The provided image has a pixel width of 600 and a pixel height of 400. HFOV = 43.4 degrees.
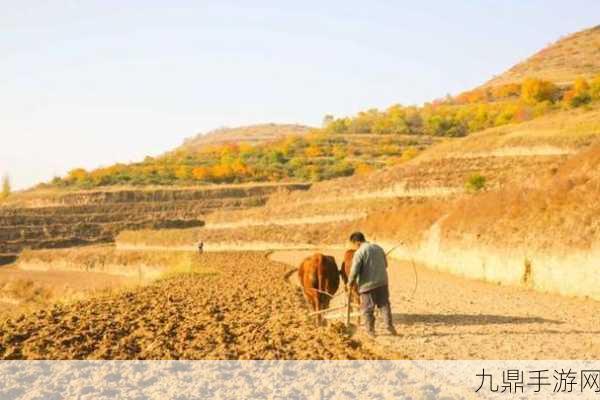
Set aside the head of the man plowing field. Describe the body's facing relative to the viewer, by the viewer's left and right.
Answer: facing away from the viewer and to the left of the viewer

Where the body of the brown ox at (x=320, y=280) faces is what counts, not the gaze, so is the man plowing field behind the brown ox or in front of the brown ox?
behind

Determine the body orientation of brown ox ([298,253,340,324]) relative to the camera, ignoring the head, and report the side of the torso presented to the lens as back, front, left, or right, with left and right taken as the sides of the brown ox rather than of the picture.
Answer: back

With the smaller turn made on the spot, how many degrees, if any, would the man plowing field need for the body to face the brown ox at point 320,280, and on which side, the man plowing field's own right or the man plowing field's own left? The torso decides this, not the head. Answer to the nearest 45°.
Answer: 0° — they already face it
